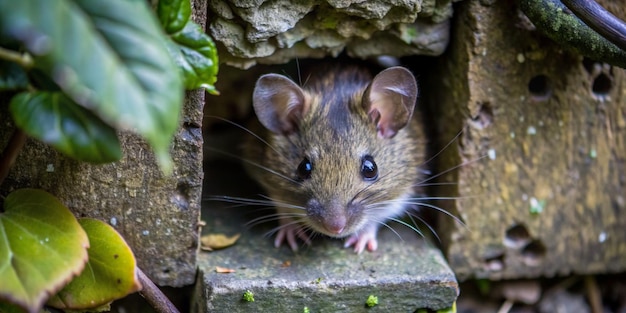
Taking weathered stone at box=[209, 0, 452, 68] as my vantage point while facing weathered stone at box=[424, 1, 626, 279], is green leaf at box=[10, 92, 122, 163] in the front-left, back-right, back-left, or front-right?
back-right

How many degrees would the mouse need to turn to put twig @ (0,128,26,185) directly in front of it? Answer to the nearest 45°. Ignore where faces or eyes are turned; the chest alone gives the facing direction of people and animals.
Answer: approximately 45° to its right

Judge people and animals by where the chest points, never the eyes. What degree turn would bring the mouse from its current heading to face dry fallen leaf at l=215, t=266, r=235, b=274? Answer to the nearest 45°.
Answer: approximately 45° to its right

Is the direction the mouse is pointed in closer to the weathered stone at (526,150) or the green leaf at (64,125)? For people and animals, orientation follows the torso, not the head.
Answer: the green leaf

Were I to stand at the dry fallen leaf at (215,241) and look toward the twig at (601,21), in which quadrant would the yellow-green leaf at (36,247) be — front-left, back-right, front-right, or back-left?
back-right

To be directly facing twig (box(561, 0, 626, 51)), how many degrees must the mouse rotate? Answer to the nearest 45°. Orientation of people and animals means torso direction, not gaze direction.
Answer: approximately 90° to its left

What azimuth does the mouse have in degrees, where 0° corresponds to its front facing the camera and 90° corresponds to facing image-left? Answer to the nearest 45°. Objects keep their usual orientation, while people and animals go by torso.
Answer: approximately 0°
